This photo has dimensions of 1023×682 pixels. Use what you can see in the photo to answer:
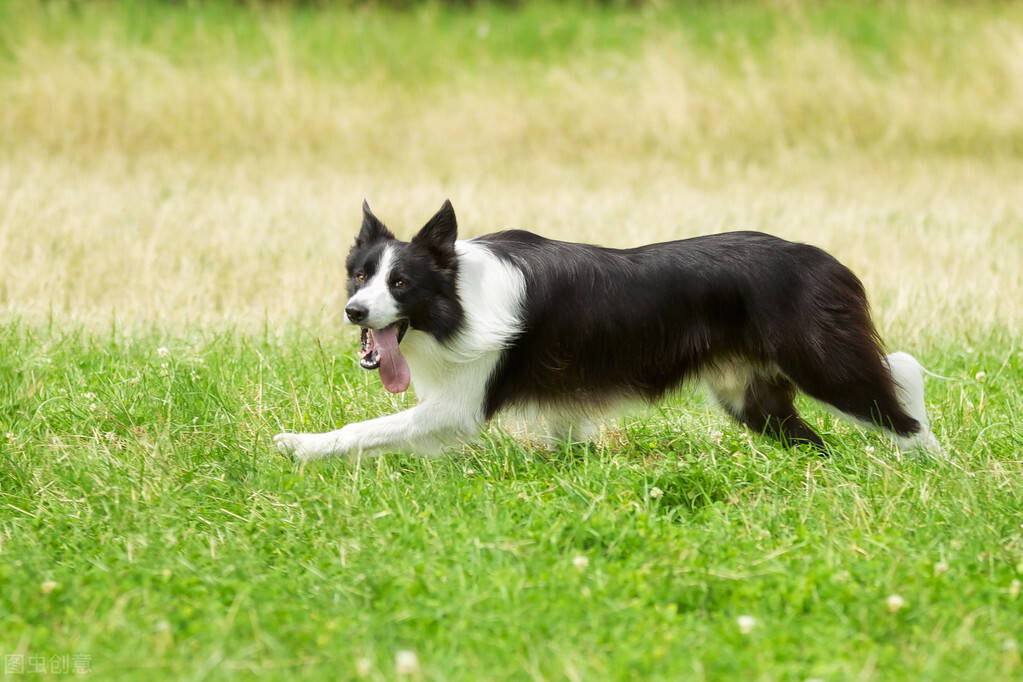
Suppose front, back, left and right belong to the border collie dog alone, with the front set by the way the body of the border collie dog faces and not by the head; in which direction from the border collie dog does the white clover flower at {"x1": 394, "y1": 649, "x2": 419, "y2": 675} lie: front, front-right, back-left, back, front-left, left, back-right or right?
left

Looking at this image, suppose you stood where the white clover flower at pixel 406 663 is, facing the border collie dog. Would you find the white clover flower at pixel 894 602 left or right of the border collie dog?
right

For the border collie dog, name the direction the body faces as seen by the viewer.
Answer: to the viewer's left

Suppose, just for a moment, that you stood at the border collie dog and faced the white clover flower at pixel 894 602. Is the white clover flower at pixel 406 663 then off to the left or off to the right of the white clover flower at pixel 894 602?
right

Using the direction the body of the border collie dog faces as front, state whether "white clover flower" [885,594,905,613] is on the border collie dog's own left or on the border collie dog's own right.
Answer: on the border collie dog's own left
